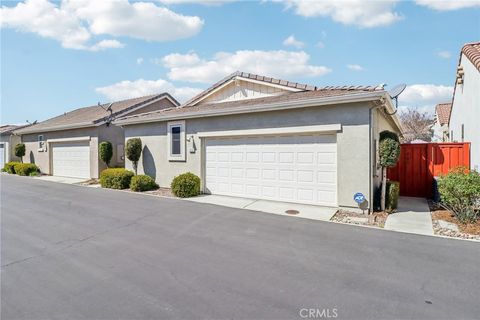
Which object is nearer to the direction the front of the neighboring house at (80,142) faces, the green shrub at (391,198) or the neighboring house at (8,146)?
the green shrub

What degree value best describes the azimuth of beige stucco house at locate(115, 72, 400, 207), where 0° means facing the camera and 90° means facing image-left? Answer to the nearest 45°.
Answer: approximately 45°

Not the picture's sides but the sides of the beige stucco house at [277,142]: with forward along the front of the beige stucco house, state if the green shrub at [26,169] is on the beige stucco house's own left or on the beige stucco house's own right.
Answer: on the beige stucco house's own right

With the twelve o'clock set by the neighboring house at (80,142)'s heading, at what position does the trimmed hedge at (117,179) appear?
The trimmed hedge is roughly at 10 o'clock from the neighboring house.

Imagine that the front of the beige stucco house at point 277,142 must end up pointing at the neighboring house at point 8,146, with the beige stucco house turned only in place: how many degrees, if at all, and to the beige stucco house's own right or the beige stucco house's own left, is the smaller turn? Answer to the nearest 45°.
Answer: approximately 90° to the beige stucco house's own right

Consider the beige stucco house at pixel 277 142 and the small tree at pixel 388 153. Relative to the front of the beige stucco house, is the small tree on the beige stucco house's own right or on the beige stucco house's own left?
on the beige stucco house's own left

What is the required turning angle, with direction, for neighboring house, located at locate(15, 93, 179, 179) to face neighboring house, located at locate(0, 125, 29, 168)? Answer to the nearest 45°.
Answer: approximately 90° to its right

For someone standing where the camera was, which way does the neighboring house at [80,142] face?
facing the viewer and to the left of the viewer

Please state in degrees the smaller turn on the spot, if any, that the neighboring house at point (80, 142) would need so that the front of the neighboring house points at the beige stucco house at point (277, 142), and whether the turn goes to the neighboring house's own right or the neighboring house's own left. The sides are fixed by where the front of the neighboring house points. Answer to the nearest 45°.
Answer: approximately 90° to the neighboring house's own left

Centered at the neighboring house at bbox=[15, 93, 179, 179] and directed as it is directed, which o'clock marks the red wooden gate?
The red wooden gate is roughly at 9 o'clock from the neighboring house.

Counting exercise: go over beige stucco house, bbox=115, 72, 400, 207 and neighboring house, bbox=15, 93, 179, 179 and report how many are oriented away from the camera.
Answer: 0
